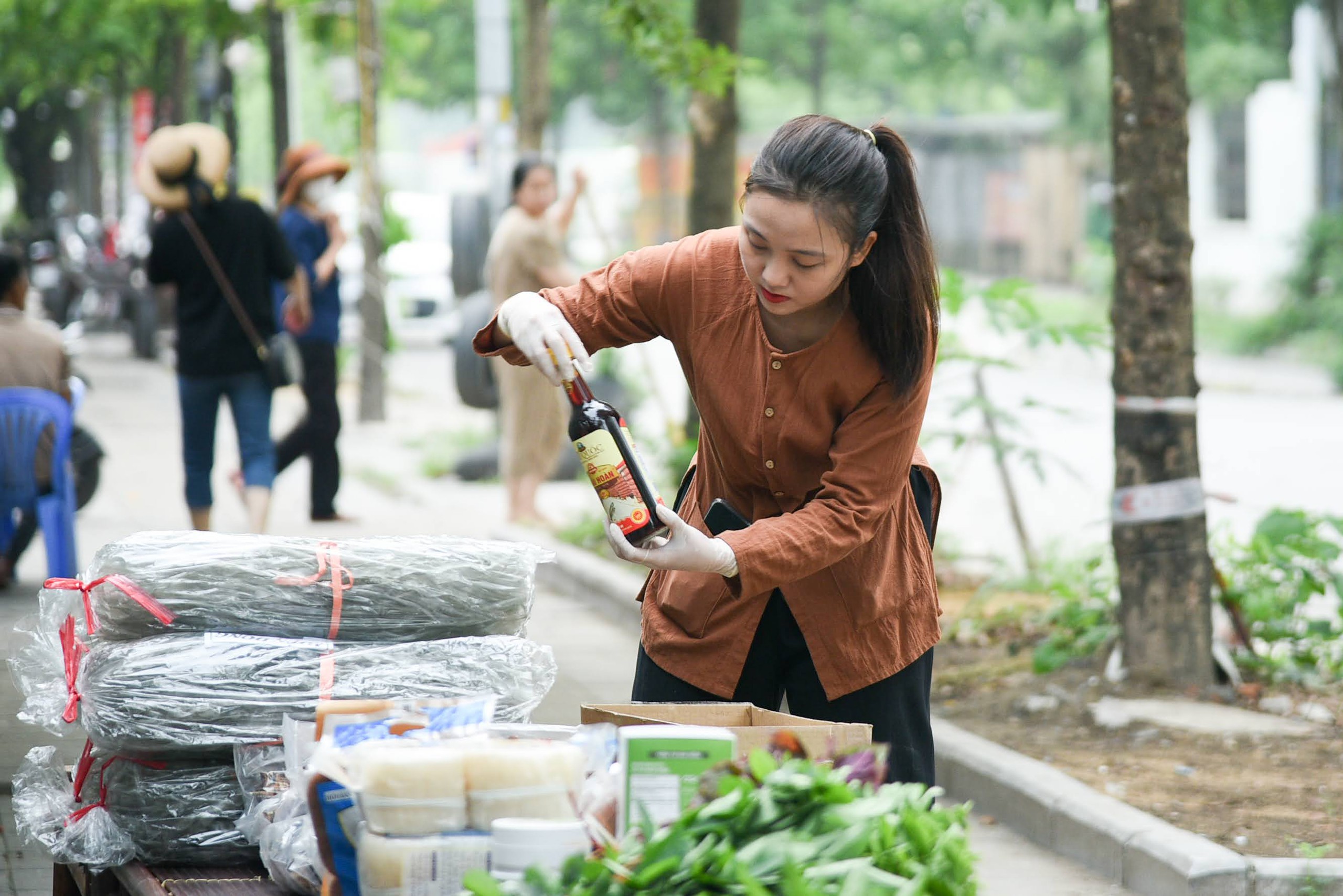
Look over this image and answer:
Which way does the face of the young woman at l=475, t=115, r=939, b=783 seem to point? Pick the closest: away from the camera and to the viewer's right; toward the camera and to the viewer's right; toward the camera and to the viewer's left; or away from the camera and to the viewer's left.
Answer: toward the camera and to the viewer's left

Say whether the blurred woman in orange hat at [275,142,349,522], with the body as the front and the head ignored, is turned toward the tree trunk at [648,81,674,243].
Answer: no

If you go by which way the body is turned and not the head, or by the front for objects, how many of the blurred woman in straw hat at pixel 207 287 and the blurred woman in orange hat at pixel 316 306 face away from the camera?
1

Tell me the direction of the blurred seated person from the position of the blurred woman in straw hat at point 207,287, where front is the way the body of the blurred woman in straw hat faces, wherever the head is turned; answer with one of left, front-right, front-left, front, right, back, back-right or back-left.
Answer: back-left

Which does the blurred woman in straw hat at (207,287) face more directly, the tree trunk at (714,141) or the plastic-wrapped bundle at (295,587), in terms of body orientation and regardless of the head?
the tree trunk

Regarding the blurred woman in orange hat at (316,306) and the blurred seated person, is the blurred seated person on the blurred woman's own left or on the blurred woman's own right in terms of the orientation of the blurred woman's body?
on the blurred woman's own right

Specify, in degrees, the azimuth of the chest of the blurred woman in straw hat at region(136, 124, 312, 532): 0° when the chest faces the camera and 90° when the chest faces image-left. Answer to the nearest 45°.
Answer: approximately 180°

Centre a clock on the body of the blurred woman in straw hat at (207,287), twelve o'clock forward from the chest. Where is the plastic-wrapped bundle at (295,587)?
The plastic-wrapped bundle is roughly at 6 o'clock from the blurred woman in straw hat.

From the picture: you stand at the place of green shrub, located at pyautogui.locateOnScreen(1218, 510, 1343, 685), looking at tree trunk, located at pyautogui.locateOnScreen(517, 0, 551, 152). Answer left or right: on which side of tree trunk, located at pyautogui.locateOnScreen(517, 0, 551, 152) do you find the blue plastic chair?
left
